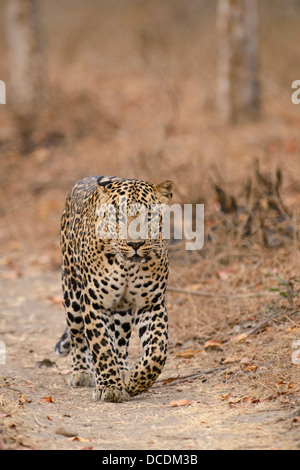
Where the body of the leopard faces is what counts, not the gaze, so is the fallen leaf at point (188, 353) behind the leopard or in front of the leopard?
behind

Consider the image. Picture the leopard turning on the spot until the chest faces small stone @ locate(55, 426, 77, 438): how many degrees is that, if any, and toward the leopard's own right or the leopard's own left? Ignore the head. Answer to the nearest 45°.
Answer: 0° — it already faces it

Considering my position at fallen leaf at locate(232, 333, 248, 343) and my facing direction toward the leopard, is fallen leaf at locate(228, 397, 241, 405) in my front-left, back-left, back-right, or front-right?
front-left

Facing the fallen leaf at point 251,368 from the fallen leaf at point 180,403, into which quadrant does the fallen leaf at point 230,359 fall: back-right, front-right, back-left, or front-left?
front-left

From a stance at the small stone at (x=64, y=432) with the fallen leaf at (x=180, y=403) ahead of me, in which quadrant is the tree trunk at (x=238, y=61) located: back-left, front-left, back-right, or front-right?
front-left

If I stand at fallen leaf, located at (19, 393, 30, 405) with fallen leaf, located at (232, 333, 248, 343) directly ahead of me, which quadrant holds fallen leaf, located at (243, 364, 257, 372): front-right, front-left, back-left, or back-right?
front-right

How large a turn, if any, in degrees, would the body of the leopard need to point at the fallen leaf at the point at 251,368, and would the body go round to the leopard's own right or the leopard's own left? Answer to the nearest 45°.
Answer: approximately 90° to the leopard's own left

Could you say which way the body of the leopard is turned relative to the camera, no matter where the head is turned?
toward the camera

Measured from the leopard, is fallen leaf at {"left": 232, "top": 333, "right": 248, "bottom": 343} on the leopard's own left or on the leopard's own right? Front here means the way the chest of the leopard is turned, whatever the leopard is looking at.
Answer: on the leopard's own left

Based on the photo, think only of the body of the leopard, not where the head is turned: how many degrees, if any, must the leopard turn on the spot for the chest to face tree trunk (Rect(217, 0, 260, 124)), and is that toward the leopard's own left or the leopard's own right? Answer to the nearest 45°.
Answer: approximately 180°

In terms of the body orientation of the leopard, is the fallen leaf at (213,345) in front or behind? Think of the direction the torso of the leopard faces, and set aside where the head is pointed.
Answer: behind

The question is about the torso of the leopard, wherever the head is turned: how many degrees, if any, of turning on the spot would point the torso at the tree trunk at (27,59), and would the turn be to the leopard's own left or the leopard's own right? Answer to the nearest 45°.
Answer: approximately 180°
